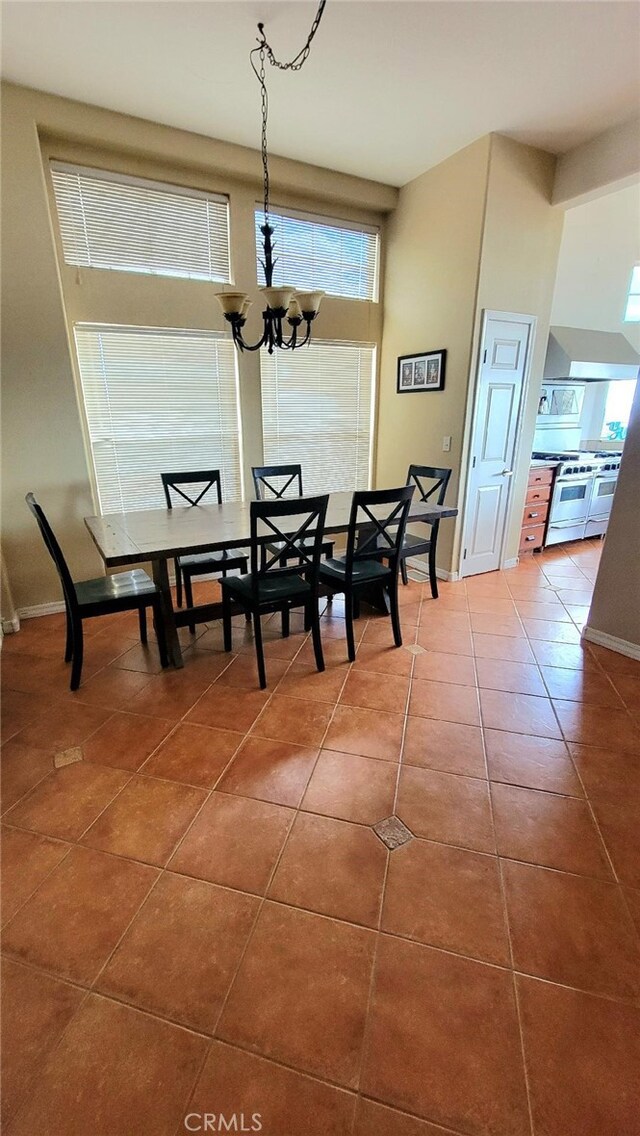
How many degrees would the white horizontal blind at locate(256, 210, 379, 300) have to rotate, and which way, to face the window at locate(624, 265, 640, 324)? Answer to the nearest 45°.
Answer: approximately 45° to its left

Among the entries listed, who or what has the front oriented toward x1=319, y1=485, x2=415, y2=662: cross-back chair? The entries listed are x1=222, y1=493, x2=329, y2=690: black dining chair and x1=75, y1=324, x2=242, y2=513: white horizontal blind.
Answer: the white horizontal blind

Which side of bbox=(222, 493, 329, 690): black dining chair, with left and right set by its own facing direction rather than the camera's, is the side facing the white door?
right

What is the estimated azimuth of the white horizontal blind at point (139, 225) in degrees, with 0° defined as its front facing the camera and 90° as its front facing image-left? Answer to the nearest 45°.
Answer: approximately 315°

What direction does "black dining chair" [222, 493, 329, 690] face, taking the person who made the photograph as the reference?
facing away from the viewer and to the left of the viewer

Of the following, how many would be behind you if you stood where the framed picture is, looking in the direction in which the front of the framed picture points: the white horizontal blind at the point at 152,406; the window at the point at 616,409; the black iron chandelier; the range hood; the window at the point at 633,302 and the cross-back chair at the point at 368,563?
3

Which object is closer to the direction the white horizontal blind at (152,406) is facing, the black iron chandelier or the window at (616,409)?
the black iron chandelier

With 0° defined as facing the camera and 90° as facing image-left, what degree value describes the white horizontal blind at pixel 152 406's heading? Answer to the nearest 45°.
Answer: approximately 315°

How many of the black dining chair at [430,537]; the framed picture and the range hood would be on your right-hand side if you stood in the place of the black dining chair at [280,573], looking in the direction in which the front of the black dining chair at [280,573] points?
3

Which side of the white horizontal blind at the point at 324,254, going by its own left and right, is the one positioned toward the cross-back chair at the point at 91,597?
right

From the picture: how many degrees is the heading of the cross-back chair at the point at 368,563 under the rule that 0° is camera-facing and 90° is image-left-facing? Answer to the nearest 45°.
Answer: approximately 135°

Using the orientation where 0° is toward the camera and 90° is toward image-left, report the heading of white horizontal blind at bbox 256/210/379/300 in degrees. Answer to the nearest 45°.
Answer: approximately 315°
